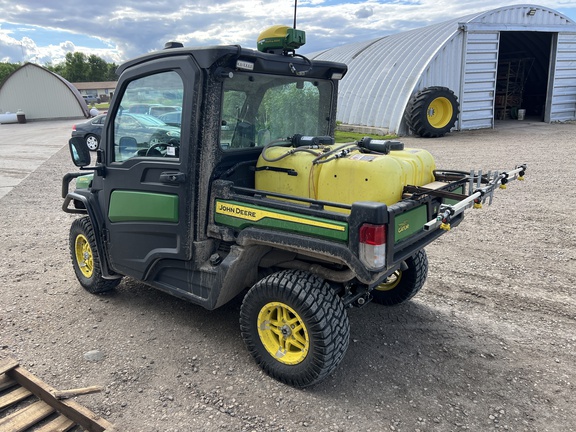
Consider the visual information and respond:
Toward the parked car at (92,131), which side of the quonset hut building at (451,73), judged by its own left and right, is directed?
right

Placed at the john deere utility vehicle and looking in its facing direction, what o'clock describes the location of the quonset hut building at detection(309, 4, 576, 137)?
The quonset hut building is roughly at 2 o'clock from the john deere utility vehicle.

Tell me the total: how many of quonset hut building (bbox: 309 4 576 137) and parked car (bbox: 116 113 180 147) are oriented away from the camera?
0

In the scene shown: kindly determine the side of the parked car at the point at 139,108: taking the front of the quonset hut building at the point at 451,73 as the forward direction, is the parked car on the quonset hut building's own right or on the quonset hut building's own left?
on the quonset hut building's own right

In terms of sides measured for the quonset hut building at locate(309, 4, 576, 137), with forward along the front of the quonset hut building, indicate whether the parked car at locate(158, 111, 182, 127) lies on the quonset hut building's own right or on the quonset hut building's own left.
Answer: on the quonset hut building's own right

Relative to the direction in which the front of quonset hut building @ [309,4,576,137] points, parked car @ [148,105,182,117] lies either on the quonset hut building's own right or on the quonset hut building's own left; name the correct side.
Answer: on the quonset hut building's own right

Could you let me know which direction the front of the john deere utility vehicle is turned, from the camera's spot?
facing away from the viewer and to the left of the viewer

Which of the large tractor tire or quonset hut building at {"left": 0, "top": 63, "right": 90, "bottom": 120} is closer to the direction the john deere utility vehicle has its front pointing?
the quonset hut building

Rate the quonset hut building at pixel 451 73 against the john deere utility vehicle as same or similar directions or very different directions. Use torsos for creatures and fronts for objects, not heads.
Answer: very different directions

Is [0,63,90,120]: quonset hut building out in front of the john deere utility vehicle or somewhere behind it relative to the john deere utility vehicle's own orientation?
in front

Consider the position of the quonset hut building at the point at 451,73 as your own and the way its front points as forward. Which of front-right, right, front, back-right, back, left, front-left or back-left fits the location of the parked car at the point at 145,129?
front-right

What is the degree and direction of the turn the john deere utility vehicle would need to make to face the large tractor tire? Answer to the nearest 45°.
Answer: approximately 45° to its right

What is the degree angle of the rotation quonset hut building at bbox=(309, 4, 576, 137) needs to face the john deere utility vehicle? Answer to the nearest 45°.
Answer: approximately 45° to its right
